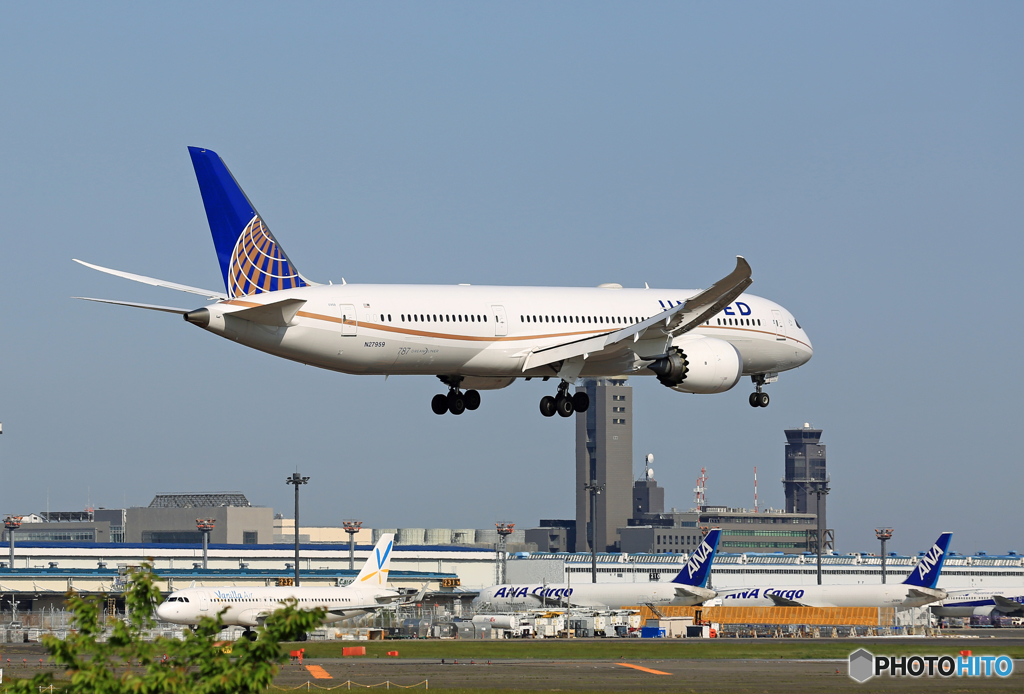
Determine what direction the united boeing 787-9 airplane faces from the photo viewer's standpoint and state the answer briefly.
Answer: facing away from the viewer and to the right of the viewer
